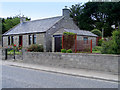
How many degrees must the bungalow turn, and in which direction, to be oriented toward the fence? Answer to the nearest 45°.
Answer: approximately 45° to its left

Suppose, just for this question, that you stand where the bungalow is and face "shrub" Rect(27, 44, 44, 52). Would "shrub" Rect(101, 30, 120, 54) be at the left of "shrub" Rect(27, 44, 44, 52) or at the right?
left

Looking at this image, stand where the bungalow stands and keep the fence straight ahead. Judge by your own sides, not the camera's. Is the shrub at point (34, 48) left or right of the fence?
right

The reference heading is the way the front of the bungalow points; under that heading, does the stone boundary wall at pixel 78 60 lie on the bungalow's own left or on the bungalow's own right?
on the bungalow's own left

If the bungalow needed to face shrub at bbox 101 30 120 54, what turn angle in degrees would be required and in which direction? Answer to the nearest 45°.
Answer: approximately 45° to its left

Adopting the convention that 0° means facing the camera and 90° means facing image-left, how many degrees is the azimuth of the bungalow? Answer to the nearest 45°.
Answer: approximately 45°
